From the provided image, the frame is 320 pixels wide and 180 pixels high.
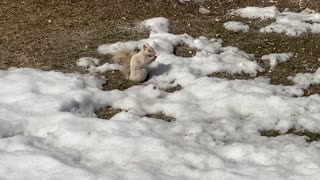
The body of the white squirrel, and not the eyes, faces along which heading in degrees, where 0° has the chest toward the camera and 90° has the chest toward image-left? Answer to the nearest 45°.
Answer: approximately 270°
